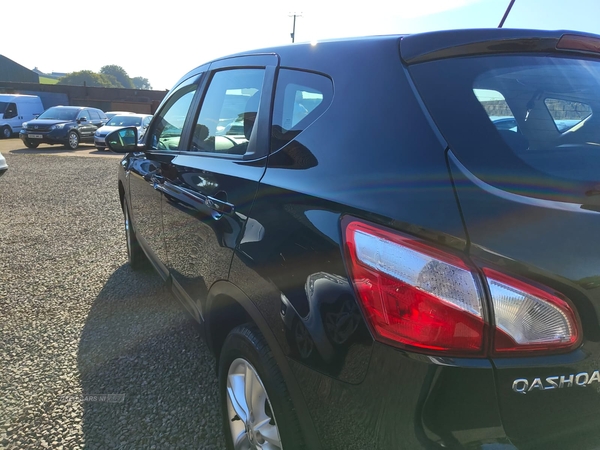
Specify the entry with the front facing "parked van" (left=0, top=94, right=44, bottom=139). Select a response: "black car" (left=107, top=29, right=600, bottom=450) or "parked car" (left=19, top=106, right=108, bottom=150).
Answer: the black car

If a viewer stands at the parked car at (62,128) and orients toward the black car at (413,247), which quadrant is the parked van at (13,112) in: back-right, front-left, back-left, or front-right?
back-right

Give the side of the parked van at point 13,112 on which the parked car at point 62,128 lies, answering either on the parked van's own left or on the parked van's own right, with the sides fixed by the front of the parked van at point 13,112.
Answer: on the parked van's own left

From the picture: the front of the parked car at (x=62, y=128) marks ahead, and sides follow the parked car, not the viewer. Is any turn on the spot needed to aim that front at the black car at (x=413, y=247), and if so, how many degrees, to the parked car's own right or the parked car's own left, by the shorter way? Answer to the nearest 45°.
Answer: approximately 45° to the parked car's own left

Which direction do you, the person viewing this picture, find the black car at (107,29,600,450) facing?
facing away from the viewer and to the left of the viewer

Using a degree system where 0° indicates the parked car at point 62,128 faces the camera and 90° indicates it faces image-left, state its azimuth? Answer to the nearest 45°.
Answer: approximately 45°

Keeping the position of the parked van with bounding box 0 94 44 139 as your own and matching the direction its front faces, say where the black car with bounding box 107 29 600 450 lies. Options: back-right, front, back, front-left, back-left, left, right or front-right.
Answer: front-left

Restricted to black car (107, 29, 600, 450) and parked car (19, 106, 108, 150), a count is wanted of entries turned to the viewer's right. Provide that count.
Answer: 0

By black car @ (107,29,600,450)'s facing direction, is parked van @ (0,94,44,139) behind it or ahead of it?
ahead

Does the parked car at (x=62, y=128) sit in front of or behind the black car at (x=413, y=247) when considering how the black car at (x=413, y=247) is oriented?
in front

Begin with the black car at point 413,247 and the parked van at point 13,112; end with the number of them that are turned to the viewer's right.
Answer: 0
